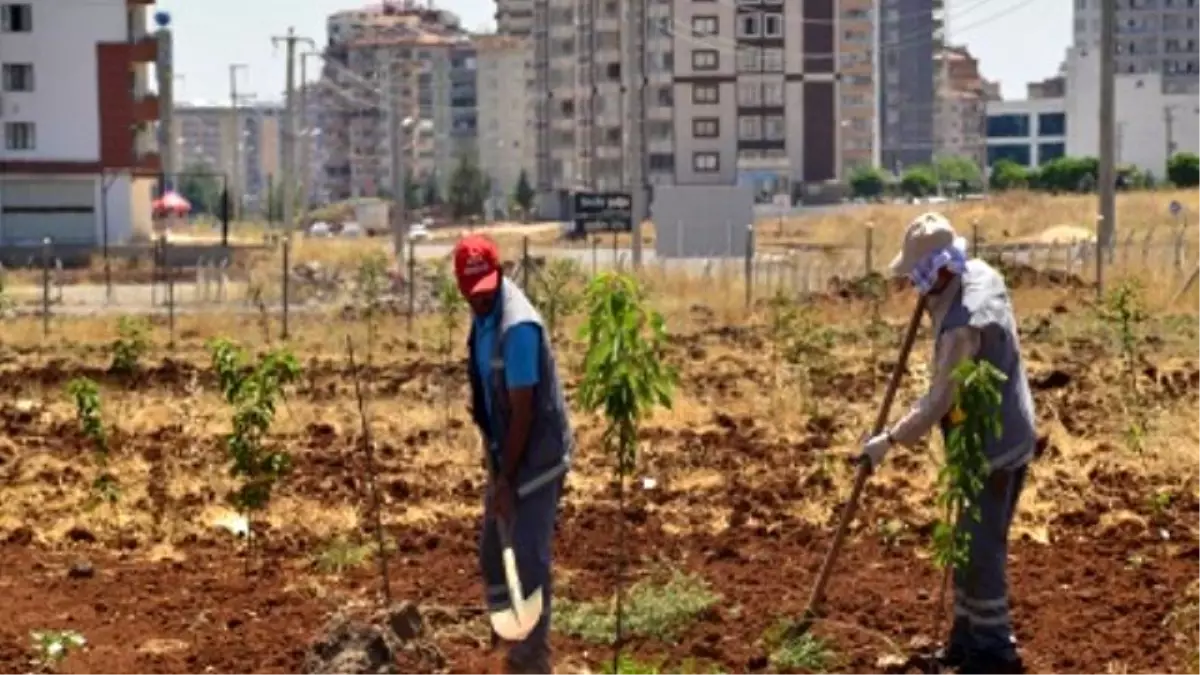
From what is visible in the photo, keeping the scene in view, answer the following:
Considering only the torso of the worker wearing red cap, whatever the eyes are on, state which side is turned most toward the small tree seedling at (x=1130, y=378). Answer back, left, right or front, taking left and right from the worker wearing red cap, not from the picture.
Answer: back

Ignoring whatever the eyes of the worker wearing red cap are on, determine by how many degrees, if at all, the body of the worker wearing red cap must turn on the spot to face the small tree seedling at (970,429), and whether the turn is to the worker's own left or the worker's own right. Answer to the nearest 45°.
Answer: approximately 135° to the worker's own left

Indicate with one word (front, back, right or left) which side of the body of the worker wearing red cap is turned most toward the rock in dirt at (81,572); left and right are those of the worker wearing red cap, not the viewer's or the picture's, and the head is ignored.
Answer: right

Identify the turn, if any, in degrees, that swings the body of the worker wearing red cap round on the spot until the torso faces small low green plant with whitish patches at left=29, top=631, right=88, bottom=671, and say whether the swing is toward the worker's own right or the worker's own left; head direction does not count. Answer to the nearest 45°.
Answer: approximately 90° to the worker's own right

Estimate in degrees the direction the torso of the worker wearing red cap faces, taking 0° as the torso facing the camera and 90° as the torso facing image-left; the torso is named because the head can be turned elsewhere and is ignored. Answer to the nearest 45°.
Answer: approximately 45°

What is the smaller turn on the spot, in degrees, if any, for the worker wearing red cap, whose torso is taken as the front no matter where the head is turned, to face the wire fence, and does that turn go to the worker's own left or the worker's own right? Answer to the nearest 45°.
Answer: approximately 135° to the worker's own right

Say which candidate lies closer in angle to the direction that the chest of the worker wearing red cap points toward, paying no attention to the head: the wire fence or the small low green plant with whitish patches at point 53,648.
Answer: the small low green plant with whitish patches
